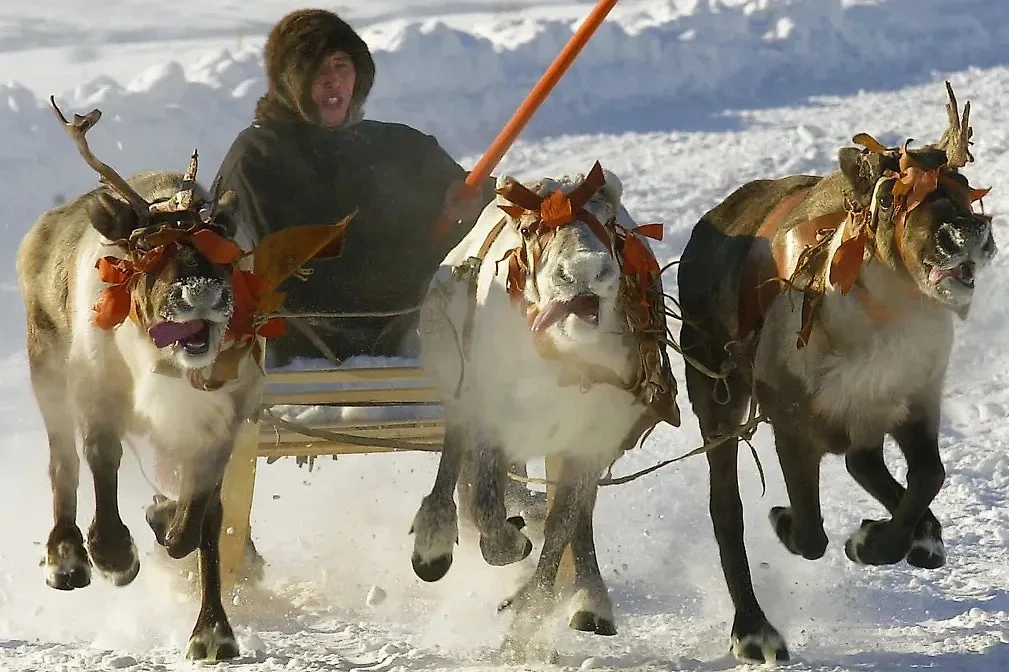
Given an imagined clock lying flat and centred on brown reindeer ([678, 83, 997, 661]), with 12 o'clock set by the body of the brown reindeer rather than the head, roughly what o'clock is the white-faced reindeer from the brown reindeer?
The white-faced reindeer is roughly at 4 o'clock from the brown reindeer.

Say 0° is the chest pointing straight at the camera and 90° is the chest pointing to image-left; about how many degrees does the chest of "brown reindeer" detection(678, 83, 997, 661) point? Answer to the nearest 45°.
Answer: approximately 315°

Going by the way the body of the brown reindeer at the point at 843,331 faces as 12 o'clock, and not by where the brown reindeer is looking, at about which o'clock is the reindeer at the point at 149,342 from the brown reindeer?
The reindeer is roughly at 4 o'clock from the brown reindeer.
